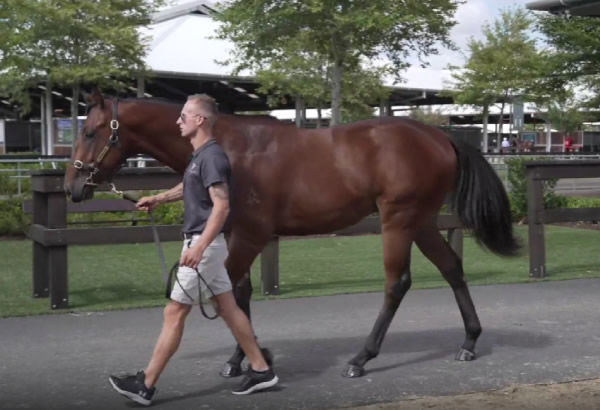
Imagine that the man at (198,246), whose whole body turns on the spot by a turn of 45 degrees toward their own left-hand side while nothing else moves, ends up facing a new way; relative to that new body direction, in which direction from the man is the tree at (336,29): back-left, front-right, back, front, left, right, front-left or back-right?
back-right

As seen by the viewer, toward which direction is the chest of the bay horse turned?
to the viewer's left

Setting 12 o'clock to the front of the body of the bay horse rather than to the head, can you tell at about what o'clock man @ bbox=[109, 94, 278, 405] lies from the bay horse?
The man is roughly at 10 o'clock from the bay horse.

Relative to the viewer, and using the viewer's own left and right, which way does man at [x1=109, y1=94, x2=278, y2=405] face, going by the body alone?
facing to the left of the viewer

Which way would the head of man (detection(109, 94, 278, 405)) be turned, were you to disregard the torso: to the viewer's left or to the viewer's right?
to the viewer's left

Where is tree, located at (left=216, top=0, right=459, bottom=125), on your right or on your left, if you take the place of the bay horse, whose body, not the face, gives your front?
on your right

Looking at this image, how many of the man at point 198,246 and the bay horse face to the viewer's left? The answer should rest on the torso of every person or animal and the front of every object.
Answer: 2
